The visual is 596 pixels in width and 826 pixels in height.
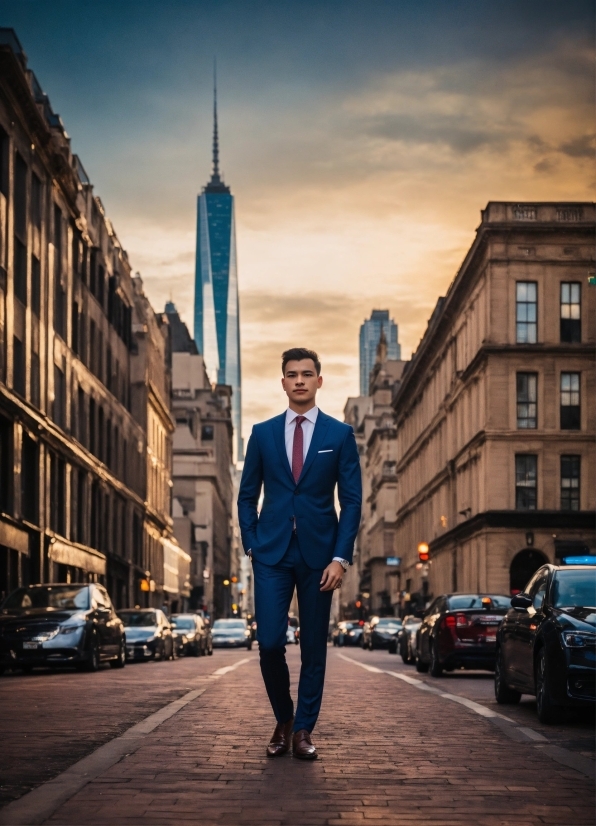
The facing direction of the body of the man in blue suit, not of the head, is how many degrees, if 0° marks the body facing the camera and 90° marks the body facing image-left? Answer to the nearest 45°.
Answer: approximately 0°

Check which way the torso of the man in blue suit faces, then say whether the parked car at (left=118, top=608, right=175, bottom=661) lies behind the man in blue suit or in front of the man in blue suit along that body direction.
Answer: behind

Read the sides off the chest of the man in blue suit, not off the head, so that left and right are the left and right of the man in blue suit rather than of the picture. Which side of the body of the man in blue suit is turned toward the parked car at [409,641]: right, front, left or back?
back

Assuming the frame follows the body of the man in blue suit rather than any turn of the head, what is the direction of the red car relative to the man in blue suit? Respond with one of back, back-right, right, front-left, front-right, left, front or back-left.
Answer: back

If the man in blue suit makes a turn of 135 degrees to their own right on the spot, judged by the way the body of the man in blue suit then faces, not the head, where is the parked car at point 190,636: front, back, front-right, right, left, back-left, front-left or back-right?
front-right
